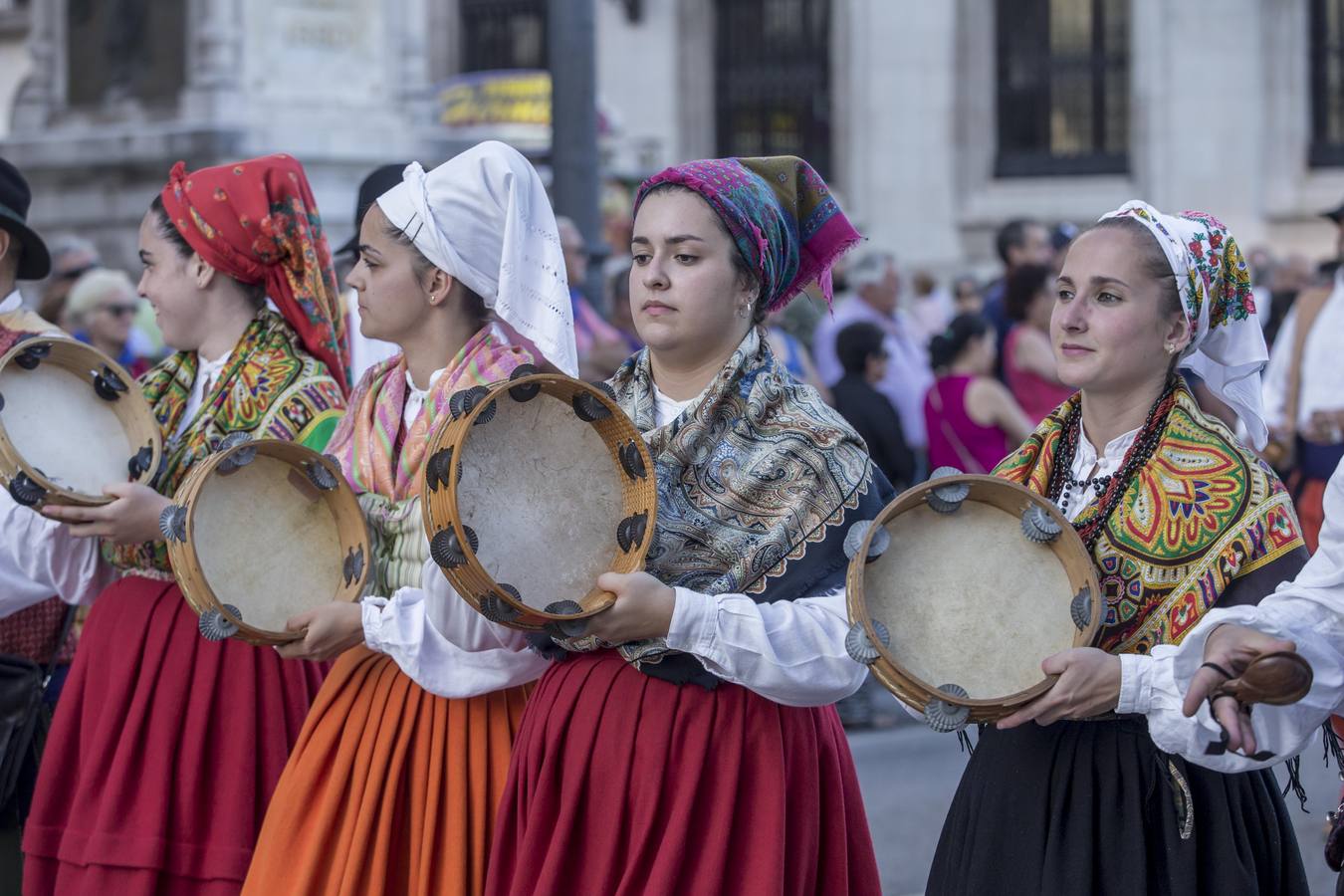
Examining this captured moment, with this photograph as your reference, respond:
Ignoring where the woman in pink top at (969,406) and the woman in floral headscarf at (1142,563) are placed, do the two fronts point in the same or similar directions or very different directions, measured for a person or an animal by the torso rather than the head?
very different directions

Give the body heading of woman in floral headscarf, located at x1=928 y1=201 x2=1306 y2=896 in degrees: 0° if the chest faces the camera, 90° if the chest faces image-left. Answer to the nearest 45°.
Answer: approximately 45°

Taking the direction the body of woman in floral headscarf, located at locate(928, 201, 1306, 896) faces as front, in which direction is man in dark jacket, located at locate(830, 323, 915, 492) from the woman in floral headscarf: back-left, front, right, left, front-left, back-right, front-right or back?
back-right

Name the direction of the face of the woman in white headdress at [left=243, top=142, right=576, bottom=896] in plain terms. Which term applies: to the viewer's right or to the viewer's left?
to the viewer's left

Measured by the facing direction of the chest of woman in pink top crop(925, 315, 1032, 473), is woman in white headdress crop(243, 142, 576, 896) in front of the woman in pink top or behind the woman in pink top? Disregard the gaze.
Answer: behind

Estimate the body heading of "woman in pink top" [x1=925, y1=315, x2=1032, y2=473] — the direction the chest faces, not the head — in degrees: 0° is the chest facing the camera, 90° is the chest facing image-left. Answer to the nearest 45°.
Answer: approximately 225°

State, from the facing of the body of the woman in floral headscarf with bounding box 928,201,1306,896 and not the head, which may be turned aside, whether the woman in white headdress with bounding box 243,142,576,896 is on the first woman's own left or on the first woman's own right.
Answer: on the first woman's own right
